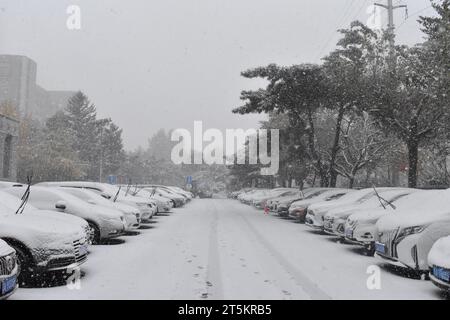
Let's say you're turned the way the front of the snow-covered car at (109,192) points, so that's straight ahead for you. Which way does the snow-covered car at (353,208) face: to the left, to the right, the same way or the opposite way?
the opposite way

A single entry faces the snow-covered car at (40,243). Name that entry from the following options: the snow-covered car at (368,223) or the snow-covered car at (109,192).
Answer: the snow-covered car at (368,223)

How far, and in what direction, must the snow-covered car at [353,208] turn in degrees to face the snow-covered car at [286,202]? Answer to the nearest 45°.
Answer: approximately 135° to its right

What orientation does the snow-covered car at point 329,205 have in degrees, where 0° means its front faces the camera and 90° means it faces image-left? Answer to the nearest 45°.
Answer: approximately 45°

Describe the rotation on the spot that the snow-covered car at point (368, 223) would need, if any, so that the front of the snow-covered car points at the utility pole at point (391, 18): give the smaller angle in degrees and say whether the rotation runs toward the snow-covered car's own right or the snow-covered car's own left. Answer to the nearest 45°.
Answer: approximately 135° to the snow-covered car's own right

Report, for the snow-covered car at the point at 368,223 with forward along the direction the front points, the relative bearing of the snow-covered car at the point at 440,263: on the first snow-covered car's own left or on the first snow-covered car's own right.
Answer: on the first snow-covered car's own left

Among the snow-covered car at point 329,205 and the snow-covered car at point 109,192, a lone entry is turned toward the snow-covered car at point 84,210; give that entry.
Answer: the snow-covered car at point 329,205

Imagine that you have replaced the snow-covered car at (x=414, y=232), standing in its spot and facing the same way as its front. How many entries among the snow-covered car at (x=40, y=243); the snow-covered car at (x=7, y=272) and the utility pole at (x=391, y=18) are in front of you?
2

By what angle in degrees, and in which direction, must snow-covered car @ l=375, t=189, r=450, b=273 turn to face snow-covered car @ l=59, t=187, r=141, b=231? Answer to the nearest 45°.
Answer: approximately 45° to its right

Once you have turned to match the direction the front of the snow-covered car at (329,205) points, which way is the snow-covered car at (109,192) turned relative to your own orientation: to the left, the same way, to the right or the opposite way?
the opposite way

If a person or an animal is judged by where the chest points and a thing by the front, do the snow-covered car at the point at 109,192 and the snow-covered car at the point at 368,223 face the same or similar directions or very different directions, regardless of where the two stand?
very different directions

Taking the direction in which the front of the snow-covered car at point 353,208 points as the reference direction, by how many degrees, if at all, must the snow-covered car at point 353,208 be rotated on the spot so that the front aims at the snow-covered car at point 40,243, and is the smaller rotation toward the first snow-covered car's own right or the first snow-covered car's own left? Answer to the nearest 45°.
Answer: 0° — it already faces it

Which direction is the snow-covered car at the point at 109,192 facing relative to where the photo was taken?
to the viewer's right

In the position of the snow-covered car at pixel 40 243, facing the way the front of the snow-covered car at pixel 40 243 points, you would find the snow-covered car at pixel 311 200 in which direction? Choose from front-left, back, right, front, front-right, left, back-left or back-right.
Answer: left
